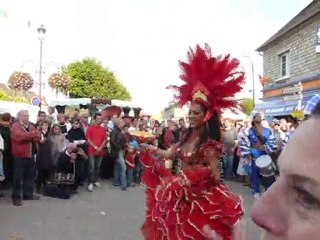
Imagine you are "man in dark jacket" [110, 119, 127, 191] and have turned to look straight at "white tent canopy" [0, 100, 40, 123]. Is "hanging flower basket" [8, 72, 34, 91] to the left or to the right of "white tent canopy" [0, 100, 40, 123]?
right

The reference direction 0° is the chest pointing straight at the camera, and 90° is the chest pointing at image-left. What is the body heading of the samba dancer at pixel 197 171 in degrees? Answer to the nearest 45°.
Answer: approximately 45°

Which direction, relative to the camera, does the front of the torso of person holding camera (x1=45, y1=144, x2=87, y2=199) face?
to the viewer's right

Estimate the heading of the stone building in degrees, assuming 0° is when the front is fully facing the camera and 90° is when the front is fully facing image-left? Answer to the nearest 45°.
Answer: approximately 45°

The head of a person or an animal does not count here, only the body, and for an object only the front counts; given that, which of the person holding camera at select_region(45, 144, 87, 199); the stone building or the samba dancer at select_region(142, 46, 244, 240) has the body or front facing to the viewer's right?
the person holding camera

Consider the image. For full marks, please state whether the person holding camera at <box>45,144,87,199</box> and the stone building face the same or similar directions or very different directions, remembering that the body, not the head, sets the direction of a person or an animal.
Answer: very different directions
